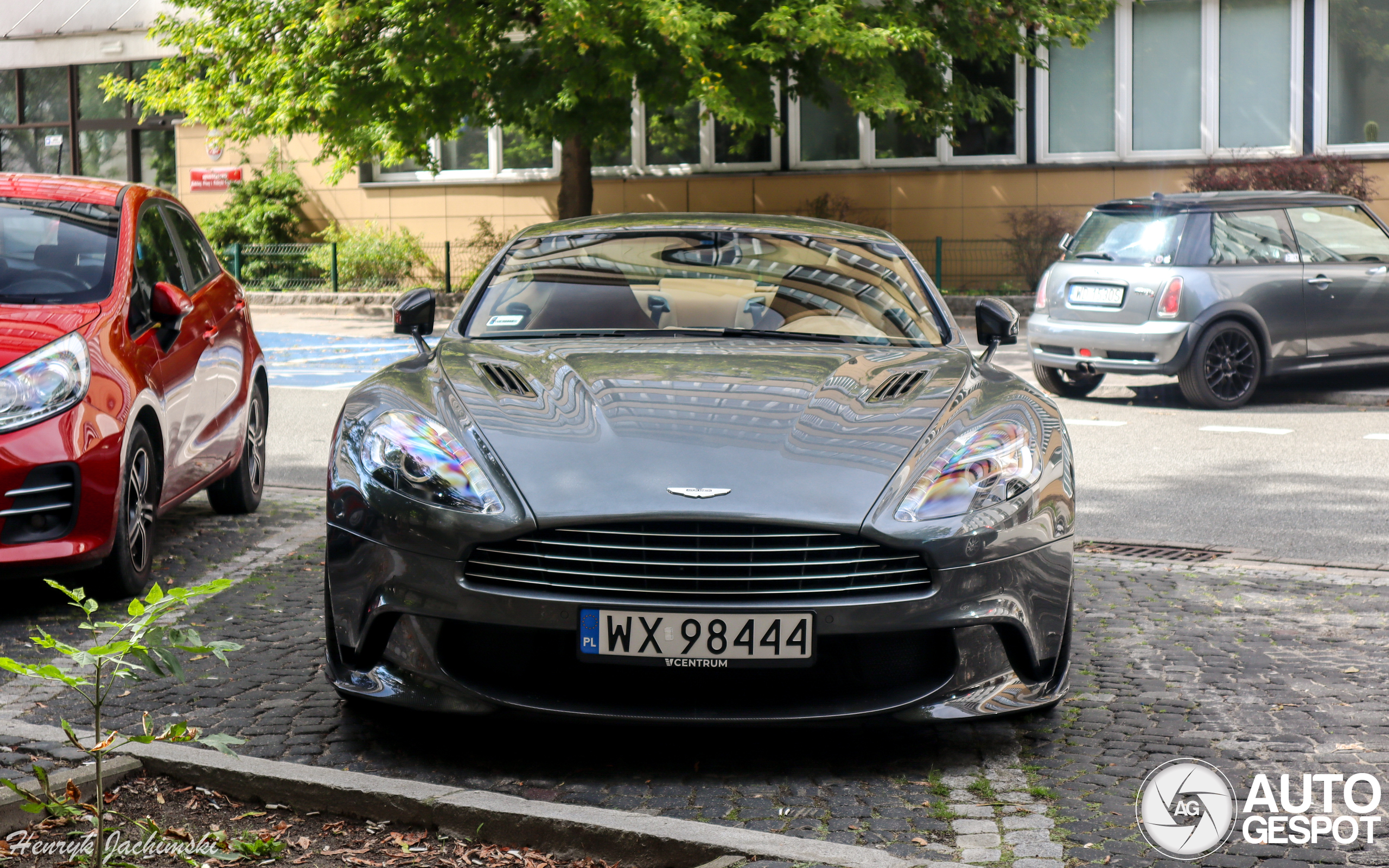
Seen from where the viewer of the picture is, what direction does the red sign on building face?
facing the viewer

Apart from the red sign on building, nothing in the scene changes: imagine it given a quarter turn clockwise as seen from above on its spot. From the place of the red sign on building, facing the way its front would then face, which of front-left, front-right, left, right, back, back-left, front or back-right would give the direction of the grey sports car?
left

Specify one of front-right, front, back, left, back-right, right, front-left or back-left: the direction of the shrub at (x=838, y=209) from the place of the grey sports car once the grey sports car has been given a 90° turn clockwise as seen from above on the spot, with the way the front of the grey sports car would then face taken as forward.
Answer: right

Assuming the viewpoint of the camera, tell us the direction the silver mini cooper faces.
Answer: facing away from the viewer and to the right of the viewer

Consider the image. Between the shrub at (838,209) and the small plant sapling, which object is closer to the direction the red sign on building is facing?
the small plant sapling

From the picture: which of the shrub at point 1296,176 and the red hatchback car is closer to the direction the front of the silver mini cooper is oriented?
the shrub

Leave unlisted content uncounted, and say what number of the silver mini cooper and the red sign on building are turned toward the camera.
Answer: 1

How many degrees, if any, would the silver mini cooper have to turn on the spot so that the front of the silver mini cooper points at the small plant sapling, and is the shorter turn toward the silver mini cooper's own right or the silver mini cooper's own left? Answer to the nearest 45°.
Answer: approximately 135° to the silver mini cooper's own right

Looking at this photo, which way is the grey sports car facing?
toward the camera

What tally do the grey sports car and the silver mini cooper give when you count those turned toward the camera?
1

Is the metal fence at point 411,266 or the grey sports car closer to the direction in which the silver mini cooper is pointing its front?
the metal fence

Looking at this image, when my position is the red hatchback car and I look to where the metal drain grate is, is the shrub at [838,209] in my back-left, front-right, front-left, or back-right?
front-left

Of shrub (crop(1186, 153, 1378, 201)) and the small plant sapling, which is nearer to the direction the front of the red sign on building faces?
the small plant sapling
